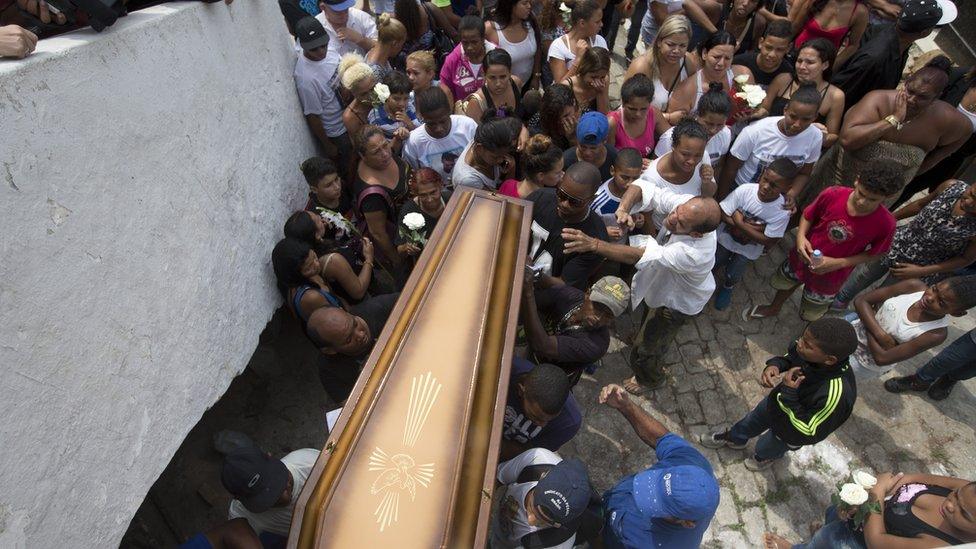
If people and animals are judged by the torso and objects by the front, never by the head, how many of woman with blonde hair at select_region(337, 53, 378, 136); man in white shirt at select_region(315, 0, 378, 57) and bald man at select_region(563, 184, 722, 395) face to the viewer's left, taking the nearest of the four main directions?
1

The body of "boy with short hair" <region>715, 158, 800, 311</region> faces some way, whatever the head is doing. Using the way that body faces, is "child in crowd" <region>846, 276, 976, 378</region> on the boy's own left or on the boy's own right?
on the boy's own left

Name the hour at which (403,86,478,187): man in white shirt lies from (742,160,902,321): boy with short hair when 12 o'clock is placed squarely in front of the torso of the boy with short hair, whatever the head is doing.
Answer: The man in white shirt is roughly at 1 o'clock from the boy with short hair.

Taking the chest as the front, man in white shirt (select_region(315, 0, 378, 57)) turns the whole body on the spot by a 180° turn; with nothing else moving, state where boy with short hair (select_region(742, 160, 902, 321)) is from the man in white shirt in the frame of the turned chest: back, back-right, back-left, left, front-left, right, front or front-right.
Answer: back-right

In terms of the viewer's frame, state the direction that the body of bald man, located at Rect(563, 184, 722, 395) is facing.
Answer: to the viewer's left

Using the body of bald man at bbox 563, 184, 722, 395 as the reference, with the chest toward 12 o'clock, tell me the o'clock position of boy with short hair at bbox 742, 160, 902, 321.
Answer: The boy with short hair is roughly at 5 o'clock from the bald man.

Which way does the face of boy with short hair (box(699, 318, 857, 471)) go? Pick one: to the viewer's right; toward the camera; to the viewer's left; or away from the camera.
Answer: to the viewer's left

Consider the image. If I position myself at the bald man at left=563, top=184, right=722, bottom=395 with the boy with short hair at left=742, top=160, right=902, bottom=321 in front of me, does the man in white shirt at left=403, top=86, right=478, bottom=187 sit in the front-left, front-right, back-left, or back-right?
back-left

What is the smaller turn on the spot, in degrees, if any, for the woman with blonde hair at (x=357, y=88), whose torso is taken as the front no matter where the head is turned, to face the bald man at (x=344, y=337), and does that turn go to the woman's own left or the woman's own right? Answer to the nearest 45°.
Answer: approximately 45° to the woman's own right

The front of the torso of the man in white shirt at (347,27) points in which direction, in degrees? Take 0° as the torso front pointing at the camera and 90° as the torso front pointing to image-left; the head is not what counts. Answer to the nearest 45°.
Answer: approximately 0°

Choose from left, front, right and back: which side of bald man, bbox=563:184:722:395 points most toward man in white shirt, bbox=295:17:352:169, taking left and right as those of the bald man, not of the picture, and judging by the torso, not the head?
front

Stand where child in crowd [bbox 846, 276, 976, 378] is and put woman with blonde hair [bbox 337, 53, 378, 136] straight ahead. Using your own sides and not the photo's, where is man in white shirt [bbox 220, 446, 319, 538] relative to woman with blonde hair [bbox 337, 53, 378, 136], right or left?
left

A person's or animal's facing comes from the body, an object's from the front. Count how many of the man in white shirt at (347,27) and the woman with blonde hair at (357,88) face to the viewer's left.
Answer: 0

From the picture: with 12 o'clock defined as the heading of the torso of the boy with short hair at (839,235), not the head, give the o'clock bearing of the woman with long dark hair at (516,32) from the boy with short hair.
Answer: The woman with long dark hair is roughly at 2 o'clock from the boy with short hair.
